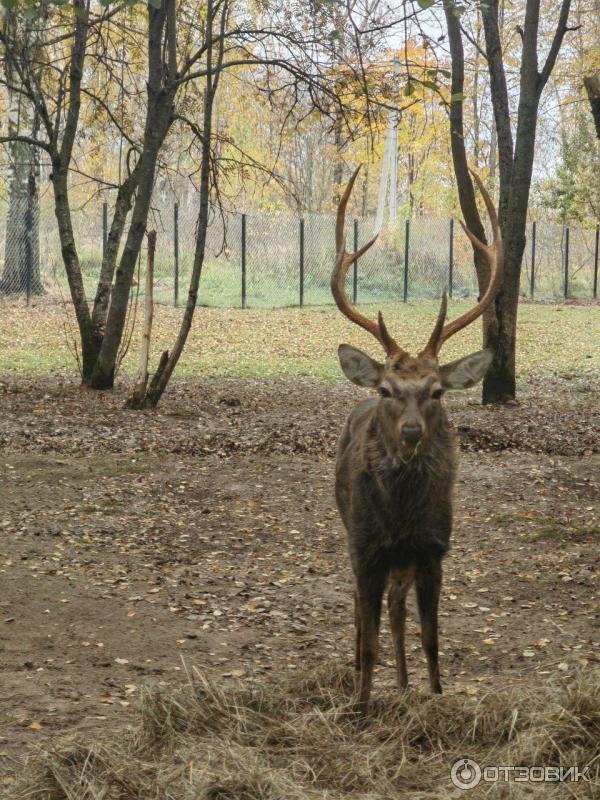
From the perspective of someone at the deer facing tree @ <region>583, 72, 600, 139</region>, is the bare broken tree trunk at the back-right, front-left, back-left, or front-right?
front-left

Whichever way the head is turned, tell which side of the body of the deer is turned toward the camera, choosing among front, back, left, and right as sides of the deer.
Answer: front

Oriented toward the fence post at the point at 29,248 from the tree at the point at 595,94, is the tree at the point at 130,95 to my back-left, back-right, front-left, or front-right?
front-left

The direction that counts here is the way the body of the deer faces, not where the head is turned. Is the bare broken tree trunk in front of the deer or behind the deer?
behind

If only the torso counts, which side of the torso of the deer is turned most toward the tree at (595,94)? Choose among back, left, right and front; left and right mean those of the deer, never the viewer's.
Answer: back

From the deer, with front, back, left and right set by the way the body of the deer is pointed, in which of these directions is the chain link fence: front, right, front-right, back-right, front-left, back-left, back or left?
back

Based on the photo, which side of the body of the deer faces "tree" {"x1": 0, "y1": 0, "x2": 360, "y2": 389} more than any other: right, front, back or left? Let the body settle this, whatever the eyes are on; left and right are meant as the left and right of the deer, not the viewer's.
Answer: back

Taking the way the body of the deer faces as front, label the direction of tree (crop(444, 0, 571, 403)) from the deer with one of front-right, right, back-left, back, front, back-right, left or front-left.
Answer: back

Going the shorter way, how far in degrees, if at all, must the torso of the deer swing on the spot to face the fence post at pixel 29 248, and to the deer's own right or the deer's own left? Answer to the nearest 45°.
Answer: approximately 135° to the deer's own right
